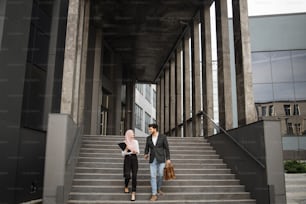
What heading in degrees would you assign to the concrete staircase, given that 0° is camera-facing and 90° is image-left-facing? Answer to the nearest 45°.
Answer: approximately 0°

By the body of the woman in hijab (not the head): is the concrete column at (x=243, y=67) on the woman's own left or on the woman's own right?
on the woman's own left

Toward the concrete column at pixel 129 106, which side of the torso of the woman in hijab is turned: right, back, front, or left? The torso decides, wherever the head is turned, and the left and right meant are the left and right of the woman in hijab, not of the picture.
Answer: back

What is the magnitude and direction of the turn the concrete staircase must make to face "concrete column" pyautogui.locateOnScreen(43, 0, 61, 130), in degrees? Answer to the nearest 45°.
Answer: approximately 135° to its right

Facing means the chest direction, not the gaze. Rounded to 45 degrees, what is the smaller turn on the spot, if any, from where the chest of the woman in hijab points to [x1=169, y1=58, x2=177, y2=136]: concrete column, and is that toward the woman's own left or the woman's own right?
approximately 180°

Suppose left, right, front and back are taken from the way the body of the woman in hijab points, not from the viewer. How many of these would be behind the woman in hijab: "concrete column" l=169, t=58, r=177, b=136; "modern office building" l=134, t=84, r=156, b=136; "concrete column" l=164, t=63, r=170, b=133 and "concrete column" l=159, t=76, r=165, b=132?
4

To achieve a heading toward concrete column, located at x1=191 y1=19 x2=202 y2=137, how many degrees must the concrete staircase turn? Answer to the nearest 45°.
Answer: approximately 180°

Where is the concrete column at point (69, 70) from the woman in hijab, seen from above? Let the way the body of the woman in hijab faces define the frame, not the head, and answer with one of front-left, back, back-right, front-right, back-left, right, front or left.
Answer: back-right

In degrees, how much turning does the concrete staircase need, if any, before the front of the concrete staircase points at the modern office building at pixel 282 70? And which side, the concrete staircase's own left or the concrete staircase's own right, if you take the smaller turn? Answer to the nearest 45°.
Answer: approximately 135° to the concrete staircase's own left

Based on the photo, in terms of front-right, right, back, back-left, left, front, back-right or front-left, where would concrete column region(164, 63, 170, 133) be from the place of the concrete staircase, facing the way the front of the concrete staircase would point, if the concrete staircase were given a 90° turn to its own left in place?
left

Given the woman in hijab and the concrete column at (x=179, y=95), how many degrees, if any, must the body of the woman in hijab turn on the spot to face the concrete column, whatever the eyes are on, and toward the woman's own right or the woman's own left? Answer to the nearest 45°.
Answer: approximately 180°

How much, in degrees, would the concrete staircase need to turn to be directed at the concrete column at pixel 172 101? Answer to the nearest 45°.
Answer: approximately 180°

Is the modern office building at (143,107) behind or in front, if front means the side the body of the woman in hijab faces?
behind

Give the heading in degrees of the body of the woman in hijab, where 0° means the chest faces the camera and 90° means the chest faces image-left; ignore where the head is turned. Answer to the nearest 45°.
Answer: approximately 0°
